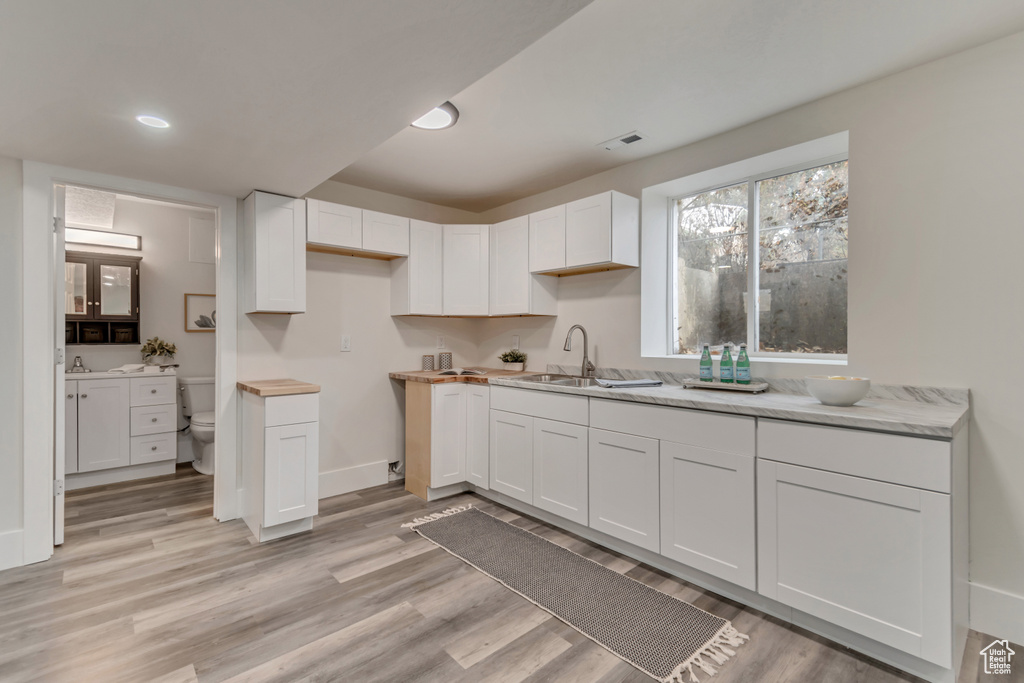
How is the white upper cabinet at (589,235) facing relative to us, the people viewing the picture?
facing the viewer and to the left of the viewer

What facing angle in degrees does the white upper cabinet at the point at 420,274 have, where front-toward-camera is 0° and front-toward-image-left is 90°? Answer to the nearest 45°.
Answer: approximately 315°

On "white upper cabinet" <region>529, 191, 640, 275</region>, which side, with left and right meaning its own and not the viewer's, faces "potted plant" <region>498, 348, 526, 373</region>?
right

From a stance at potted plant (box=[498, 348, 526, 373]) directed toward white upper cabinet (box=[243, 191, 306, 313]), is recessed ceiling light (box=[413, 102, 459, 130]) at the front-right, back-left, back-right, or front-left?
front-left

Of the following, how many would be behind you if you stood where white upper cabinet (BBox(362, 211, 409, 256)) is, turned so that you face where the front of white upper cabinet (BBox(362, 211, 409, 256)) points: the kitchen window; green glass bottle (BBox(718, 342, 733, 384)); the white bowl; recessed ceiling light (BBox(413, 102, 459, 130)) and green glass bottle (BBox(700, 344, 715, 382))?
0

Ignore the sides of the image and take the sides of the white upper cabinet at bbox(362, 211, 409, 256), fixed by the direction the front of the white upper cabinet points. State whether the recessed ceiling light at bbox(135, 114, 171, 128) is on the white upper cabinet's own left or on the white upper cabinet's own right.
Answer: on the white upper cabinet's own right

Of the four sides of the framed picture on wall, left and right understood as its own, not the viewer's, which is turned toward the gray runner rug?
front

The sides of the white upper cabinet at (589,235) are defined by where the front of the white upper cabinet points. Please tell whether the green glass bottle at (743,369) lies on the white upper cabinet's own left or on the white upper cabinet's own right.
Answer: on the white upper cabinet's own left

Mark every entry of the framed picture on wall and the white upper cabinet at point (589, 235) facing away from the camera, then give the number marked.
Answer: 0

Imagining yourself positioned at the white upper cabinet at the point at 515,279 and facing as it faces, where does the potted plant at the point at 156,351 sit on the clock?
The potted plant is roughly at 2 o'clock from the white upper cabinet.

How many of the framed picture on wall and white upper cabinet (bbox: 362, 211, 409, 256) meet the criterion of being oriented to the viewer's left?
0

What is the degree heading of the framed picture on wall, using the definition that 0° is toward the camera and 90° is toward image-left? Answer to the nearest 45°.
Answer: approximately 0°

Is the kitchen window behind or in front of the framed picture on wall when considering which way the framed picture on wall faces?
in front

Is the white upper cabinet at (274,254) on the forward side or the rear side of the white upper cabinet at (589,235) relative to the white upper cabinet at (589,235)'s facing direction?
on the forward side

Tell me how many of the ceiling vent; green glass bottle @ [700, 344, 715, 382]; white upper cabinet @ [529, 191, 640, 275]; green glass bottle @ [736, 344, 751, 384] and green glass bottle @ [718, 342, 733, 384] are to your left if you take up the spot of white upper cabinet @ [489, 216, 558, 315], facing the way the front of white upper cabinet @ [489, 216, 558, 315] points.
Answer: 5

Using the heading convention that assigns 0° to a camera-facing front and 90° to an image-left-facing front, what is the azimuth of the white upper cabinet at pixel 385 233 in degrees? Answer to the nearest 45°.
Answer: approximately 315°
